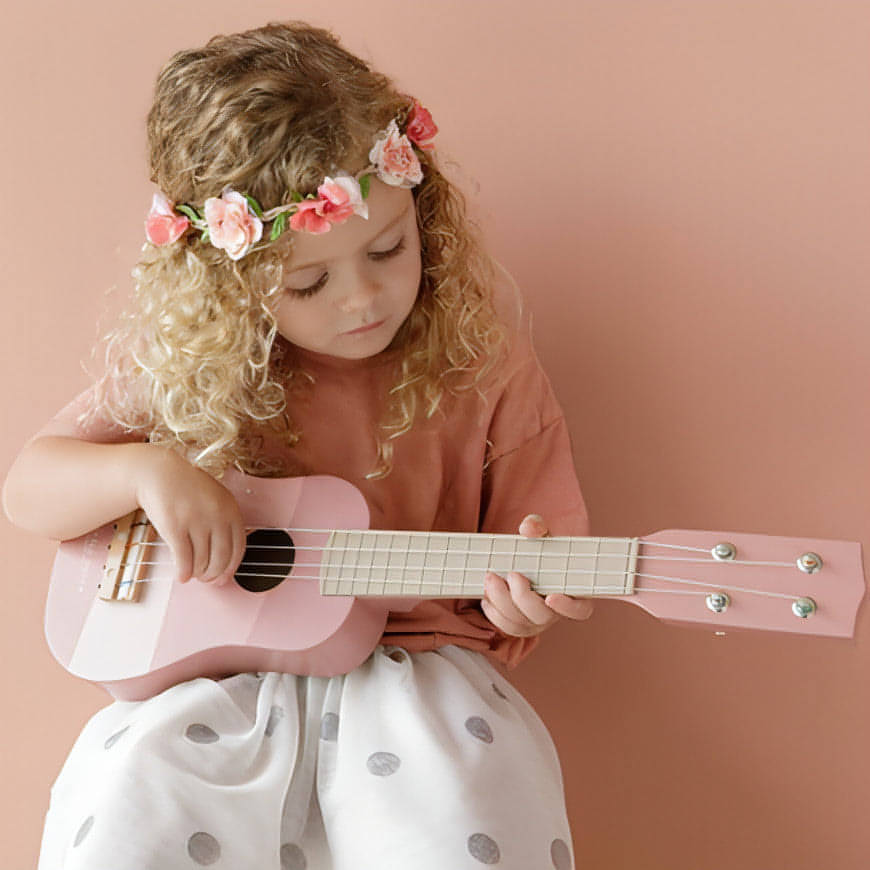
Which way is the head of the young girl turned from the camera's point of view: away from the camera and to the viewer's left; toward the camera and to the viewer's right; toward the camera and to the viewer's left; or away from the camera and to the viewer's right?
toward the camera and to the viewer's right

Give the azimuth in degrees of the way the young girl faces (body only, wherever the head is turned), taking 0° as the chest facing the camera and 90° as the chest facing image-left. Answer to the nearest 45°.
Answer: approximately 0°
